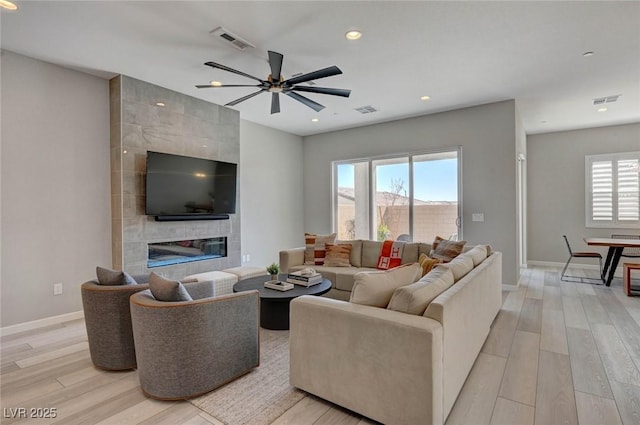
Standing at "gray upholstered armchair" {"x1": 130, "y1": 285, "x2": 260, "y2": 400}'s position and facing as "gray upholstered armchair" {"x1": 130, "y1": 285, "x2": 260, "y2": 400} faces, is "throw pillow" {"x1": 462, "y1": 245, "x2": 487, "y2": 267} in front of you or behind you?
in front

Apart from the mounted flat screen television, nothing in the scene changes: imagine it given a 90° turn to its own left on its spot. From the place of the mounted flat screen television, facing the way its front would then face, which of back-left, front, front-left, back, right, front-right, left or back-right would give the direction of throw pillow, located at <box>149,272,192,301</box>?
back-right

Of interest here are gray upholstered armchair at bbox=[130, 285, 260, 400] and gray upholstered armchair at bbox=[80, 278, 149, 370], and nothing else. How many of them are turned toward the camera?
0

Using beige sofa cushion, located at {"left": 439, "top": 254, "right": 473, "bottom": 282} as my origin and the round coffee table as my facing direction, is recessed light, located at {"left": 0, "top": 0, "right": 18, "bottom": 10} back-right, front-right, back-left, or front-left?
front-left

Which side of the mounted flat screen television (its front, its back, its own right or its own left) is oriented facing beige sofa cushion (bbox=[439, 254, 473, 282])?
front

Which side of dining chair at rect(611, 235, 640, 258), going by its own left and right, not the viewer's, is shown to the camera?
front

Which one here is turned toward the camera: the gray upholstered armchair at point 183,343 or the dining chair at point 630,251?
the dining chair

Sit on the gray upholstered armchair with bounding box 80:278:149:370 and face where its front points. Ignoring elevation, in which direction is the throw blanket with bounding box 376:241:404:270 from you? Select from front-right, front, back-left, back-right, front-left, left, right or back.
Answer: front-right

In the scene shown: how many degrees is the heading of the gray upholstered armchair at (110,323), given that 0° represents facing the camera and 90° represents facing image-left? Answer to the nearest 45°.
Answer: approximately 225°

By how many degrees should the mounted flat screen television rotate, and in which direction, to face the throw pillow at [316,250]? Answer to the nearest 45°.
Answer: approximately 45° to its left

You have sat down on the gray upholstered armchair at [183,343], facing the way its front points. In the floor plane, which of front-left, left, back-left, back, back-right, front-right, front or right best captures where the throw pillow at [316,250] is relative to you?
front

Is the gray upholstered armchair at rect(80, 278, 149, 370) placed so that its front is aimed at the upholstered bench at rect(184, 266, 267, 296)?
yes

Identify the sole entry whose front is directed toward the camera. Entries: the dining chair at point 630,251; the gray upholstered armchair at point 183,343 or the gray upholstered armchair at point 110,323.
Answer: the dining chair

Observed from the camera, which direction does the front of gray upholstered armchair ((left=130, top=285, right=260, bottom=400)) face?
facing away from the viewer and to the right of the viewer

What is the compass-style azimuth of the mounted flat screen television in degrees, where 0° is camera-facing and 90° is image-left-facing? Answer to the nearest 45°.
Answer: approximately 315°

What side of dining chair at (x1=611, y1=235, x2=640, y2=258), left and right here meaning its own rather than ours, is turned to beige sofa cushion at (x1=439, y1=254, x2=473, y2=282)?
front
